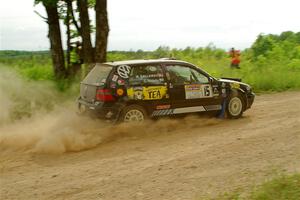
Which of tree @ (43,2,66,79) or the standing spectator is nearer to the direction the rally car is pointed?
the standing spectator

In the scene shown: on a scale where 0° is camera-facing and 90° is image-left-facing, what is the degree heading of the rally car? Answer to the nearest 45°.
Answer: approximately 225°

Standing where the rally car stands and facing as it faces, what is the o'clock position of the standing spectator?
The standing spectator is roughly at 11 o'clock from the rally car.

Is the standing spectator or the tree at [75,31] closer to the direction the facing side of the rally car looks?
the standing spectator

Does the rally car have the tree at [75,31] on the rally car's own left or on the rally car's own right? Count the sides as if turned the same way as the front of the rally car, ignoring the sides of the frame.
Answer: on the rally car's own left

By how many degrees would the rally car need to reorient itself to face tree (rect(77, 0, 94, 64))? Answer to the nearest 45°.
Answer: approximately 90° to its left

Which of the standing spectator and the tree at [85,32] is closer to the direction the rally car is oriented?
the standing spectator

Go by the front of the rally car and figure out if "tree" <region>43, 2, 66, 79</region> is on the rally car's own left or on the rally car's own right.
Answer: on the rally car's own left
